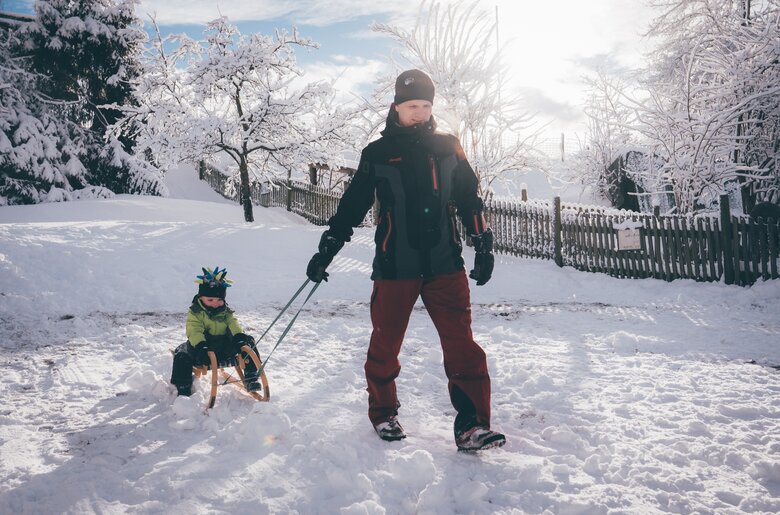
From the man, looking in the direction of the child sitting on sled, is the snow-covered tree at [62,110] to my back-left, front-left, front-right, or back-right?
front-right

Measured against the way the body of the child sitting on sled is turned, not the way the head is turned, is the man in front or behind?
in front

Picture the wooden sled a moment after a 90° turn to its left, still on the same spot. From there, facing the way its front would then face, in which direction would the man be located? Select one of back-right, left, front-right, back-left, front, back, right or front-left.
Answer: right

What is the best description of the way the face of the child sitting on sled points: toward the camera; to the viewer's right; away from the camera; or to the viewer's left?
toward the camera

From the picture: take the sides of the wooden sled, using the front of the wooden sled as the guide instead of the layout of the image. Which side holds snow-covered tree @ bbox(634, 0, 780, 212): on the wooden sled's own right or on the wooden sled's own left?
on the wooden sled's own left

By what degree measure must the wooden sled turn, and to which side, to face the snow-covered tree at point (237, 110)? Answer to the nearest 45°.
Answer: approximately 135° to its left

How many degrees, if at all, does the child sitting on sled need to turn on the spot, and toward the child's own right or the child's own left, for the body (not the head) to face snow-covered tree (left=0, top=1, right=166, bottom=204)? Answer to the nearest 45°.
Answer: approximately 135° to the child's own left

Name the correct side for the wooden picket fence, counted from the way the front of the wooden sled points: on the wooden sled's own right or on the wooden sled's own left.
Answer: on the wooden sled's own left

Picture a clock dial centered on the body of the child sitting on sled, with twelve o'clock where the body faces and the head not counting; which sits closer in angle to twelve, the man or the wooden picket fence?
the man

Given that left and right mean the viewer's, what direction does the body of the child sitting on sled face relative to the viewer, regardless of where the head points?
facing the viewer and to the right of the viewer

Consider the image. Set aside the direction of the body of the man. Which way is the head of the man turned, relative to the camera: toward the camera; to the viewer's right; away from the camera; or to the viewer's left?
toward the camera

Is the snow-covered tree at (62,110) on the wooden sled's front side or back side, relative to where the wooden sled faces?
on the back side

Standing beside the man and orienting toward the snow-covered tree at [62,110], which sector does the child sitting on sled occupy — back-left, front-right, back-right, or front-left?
front-left
